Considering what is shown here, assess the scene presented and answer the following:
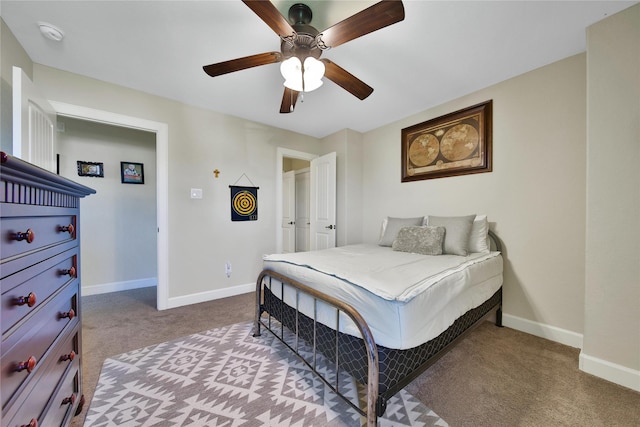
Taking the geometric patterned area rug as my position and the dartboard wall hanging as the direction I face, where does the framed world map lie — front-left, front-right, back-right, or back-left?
front-right

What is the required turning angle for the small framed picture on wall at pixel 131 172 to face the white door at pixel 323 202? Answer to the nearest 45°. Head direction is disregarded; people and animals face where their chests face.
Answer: approximately 45° to its left

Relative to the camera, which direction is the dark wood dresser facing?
to the viewer's right

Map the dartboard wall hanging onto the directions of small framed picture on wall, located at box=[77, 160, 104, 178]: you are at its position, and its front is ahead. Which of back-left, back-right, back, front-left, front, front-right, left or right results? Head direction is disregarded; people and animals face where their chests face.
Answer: front-left

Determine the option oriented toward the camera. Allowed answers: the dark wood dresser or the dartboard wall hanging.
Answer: the dartboard wall hanging

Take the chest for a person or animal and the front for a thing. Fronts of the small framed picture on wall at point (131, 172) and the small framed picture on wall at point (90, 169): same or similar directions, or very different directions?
same or similar directions

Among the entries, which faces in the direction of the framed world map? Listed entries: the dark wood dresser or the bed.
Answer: the dark wood dresser

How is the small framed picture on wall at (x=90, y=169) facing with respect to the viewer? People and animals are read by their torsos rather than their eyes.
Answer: toward the camera

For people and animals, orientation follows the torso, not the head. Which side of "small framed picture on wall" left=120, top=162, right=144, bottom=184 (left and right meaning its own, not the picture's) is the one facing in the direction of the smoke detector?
front

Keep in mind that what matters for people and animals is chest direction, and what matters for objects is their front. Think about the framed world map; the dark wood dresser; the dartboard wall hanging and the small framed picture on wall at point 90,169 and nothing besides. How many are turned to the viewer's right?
1

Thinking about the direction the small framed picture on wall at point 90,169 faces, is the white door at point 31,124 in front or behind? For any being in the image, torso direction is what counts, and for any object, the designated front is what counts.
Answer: in front

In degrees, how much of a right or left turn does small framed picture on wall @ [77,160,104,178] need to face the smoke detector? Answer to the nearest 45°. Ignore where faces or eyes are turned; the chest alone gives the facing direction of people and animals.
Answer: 0° — it already faces it

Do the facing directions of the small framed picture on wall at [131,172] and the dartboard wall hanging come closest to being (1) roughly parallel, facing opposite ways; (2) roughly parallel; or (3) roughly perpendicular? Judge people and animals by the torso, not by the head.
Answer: roughly parallel

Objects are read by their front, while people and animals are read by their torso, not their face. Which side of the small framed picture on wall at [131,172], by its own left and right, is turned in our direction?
front

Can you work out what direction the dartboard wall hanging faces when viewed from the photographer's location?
facing the viewer

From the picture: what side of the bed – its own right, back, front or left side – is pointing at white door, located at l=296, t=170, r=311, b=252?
right

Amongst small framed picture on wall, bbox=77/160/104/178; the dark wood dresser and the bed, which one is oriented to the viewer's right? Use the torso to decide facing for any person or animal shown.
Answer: the dark wood dresser
